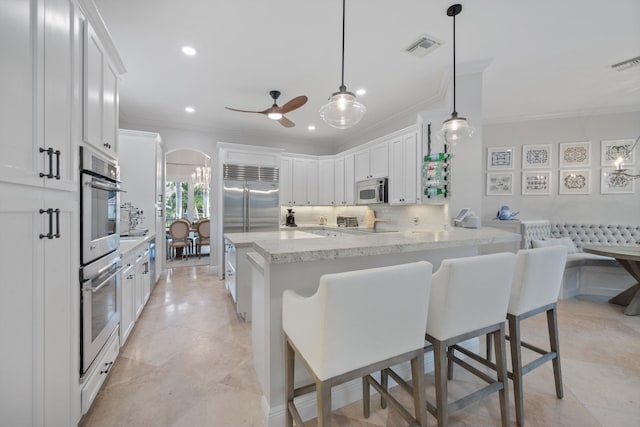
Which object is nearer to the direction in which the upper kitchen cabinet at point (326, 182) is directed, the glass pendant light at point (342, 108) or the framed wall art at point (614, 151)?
the glass pendant light

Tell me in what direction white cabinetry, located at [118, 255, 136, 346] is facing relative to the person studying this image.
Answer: facing to the right of the viewer

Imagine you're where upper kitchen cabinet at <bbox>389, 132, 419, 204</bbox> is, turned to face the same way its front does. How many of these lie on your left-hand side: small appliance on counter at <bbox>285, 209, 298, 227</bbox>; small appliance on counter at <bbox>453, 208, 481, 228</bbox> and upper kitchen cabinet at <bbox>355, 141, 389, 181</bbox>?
1

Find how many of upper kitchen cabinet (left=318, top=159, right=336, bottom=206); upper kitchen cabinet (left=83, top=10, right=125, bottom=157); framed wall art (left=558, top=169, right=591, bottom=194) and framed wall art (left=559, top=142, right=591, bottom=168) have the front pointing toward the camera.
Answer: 3

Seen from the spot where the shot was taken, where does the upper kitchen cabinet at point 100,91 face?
facing to the right of the viewer

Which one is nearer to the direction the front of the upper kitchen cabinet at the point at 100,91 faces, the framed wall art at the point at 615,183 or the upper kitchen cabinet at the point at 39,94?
the framed wall art

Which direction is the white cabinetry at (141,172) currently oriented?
to the viewer's right

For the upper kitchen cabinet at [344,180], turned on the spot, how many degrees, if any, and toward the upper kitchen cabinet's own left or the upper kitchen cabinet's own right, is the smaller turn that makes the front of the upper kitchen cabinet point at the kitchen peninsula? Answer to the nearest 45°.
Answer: approximately 45° to the upper kitchen cabinet's own left

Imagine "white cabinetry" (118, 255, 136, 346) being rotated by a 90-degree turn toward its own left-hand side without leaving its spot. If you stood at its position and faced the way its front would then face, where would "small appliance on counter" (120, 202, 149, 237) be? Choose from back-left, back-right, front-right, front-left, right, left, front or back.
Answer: front

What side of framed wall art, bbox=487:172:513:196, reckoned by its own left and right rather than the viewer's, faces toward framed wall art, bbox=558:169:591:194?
left

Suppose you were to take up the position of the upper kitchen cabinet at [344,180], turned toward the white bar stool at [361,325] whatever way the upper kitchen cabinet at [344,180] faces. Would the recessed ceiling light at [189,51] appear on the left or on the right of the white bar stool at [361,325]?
right

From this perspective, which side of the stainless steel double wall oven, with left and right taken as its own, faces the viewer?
right

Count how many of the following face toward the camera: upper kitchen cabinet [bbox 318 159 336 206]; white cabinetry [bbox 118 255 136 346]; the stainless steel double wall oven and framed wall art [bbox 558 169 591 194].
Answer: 2

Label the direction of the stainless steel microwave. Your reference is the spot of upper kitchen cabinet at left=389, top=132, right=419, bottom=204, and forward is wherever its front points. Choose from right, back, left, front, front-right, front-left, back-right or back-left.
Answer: right
